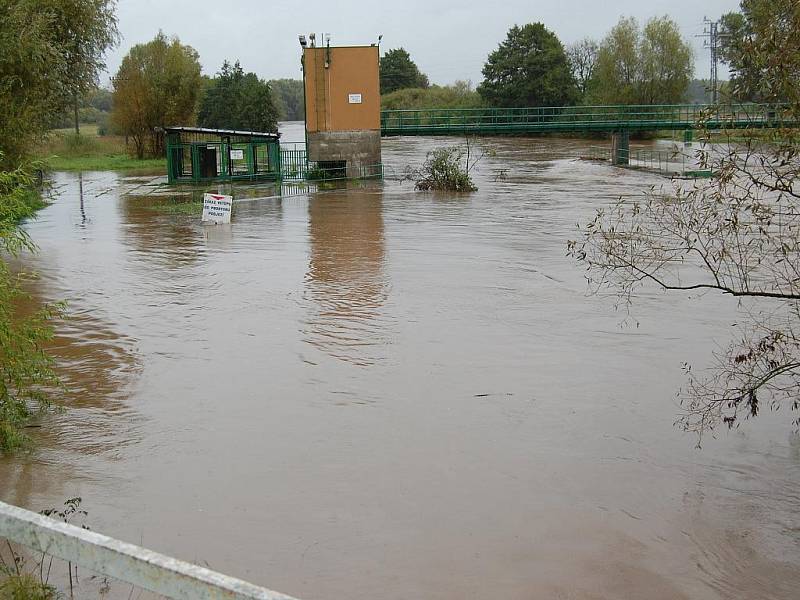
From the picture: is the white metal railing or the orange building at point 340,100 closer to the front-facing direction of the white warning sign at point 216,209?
the white metal railing

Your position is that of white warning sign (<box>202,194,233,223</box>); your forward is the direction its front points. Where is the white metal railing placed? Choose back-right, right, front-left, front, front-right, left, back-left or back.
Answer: front

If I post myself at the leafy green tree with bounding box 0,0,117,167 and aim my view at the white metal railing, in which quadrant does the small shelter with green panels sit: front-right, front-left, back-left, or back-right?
back-left

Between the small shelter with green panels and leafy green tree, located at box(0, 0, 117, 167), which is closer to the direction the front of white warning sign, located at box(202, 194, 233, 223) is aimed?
the leafy green tree

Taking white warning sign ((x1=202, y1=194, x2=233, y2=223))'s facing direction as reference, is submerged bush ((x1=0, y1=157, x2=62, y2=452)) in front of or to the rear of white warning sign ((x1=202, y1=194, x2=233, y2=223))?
in front

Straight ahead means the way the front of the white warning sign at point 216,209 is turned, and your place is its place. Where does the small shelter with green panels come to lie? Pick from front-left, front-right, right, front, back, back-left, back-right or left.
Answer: back

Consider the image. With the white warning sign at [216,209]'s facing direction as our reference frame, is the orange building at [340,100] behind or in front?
behind

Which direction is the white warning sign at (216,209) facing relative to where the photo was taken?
toward the camera

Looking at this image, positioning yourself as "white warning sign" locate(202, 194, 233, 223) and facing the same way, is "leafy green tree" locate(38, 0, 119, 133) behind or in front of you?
behind

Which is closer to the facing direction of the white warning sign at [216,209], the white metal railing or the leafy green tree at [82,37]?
the white metal railing

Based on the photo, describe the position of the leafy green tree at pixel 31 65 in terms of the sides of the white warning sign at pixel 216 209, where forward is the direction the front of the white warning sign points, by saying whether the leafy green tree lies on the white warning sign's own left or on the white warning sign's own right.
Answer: on the white warning sign's own right

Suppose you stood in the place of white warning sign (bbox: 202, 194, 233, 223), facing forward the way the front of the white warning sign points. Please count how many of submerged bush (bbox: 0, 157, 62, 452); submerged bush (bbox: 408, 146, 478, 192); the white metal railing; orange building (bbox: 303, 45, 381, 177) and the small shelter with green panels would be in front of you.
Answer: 2

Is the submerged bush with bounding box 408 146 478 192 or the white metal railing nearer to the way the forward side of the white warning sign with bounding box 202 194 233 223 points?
the white metal railing

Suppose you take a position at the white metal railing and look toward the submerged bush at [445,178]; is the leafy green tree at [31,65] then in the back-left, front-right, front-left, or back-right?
front-left
